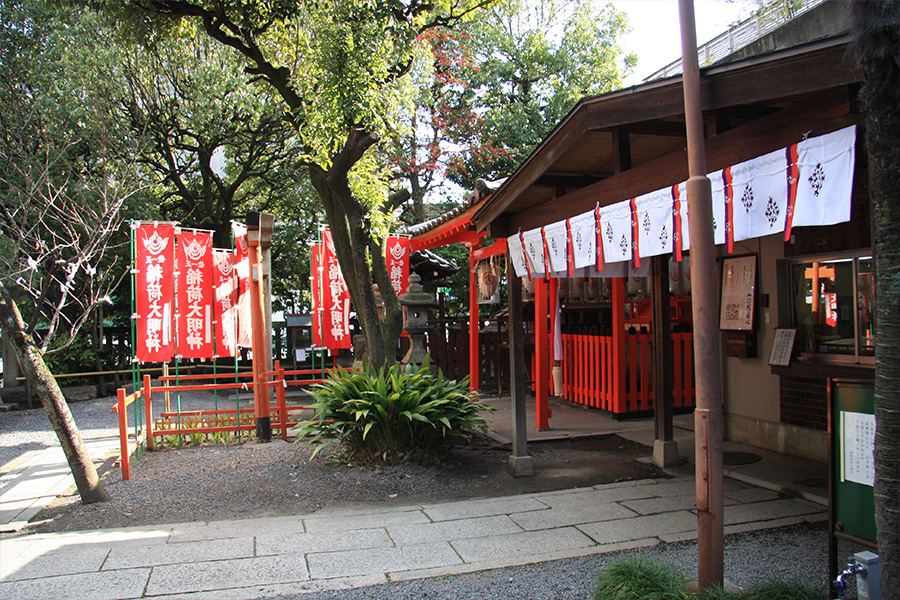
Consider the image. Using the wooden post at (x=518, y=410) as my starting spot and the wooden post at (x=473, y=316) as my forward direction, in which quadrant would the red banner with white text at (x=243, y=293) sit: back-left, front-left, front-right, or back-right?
front-left

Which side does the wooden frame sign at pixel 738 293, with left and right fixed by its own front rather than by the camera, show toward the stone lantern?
right

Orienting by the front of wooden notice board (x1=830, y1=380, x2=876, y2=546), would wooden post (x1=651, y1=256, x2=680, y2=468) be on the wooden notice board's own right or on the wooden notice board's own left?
on the wooden notice board's own right

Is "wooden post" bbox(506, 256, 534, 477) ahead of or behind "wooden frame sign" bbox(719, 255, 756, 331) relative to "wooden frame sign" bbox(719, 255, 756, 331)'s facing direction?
ahead

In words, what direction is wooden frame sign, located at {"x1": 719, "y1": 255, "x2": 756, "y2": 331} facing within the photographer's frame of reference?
facing the viewer and to the left of the viewer

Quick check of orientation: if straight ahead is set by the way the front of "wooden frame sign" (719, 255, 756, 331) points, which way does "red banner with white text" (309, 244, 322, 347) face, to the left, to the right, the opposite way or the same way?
to the left

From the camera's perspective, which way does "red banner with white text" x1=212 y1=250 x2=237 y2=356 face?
toward the camera

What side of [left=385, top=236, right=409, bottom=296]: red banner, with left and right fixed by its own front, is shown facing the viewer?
front

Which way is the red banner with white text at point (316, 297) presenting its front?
toward the camera

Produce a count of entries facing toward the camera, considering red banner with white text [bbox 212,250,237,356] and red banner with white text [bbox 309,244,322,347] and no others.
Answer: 2

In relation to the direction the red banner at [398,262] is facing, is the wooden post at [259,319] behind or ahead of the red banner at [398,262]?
ahead

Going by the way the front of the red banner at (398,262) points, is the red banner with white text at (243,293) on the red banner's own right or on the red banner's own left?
on the red banner's own right
